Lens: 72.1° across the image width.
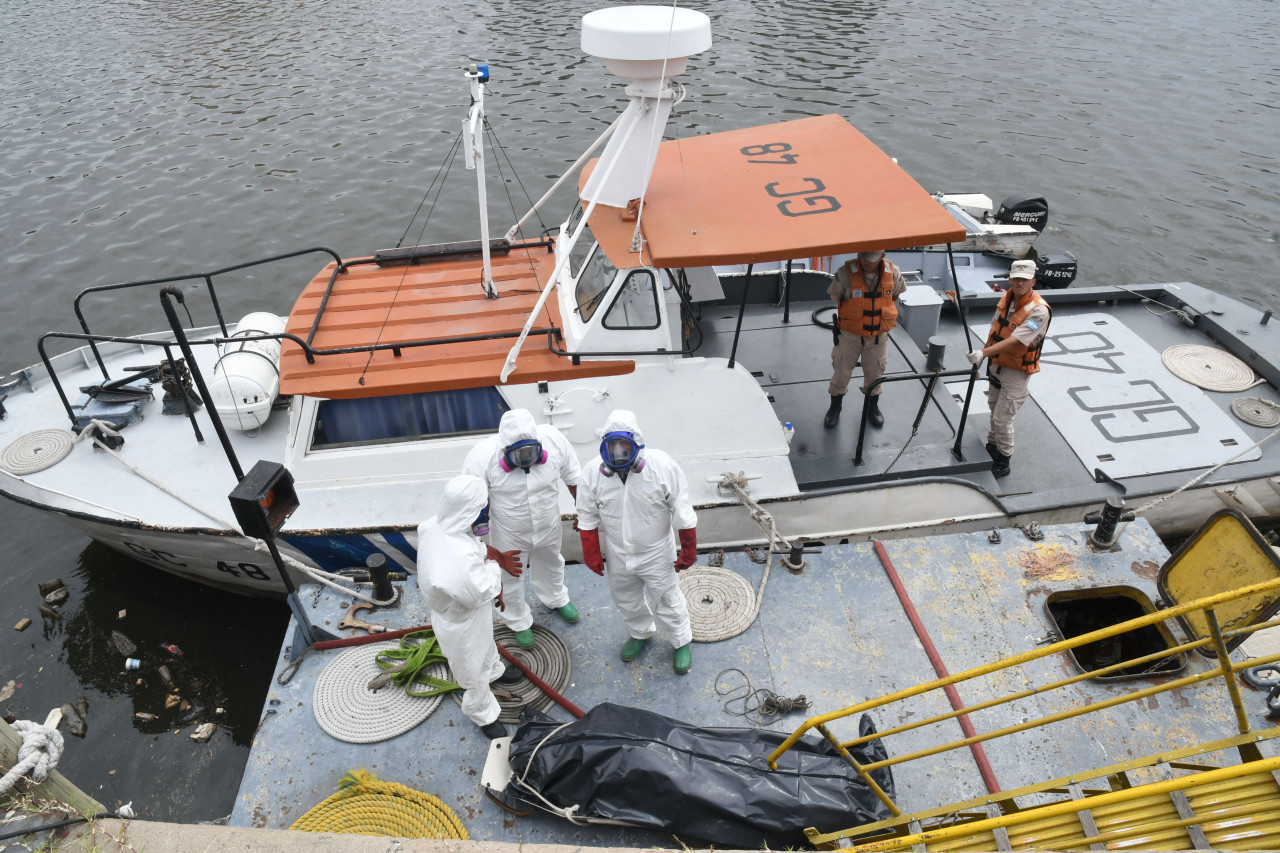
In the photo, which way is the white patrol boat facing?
to the viewer's left

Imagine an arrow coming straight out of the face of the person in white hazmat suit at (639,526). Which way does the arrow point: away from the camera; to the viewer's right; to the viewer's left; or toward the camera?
toward the camera

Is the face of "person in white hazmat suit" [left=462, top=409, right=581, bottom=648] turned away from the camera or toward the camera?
toward the camera

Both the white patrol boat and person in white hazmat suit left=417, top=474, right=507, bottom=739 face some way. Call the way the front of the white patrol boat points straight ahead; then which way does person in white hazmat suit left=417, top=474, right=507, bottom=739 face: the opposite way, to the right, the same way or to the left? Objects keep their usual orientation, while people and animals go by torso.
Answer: the opposite way

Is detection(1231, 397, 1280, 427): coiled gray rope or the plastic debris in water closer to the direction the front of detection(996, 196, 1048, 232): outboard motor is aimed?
the plastic debris in water

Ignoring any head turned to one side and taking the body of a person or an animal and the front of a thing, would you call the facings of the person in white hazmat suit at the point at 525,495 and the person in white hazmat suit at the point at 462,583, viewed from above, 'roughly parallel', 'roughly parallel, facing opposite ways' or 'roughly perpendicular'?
roughly perpendicular

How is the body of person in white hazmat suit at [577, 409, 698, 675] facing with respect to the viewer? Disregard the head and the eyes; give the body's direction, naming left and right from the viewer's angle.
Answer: facing the viewer

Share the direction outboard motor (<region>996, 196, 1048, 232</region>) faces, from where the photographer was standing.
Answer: facing to the left of the viewer

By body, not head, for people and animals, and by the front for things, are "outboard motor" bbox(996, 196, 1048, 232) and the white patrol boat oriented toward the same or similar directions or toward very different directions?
same or similar directions

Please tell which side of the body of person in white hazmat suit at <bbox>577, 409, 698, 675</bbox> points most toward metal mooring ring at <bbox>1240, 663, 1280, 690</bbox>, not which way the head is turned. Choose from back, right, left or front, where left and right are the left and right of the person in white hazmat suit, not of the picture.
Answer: left

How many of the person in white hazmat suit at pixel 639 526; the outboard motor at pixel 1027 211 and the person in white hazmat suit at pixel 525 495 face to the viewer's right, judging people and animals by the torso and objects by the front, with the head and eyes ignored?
0
